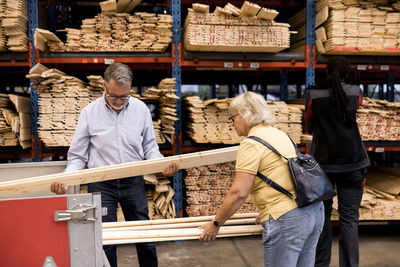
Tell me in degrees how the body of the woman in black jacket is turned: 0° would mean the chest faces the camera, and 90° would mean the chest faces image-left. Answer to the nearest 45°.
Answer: approximately 180°

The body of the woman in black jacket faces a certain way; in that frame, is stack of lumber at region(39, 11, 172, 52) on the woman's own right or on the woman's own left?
on the woman's own left

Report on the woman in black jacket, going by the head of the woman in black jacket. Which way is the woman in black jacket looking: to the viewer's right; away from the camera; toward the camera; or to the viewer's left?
away from the camera

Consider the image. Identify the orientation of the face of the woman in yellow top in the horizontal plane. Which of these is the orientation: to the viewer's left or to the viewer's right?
to the viewer's left

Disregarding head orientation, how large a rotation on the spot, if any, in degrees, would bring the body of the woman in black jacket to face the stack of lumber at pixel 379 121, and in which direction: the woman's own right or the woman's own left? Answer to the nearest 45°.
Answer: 0° — they already face it

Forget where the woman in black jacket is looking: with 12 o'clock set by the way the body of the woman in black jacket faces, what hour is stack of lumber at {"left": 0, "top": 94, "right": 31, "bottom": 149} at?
The stack of lumber is roughly at 9 o'clock from the woman in black jacket.

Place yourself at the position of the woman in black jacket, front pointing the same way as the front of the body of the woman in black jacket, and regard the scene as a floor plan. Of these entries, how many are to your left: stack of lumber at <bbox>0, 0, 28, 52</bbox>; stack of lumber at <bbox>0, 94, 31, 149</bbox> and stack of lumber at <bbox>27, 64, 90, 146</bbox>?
3

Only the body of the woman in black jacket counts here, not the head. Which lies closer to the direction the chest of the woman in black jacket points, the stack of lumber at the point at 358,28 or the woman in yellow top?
the stack of lumber

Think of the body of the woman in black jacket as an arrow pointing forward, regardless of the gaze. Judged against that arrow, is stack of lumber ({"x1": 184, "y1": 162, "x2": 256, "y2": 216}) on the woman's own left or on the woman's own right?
on the woman's own left

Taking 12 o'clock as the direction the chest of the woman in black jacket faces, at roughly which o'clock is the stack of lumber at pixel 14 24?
The stack of lumber is roughly at 9 o'clock from the woman in black jacket.

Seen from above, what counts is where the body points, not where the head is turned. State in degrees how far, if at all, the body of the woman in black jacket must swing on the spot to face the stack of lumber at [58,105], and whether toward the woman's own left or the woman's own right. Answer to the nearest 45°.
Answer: approximately 90° to the woman's own left

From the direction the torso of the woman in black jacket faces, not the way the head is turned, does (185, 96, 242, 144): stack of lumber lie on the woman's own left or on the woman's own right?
on the woman's own left

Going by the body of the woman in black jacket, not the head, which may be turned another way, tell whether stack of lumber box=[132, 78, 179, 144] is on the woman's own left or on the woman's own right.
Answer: on the woman's own left

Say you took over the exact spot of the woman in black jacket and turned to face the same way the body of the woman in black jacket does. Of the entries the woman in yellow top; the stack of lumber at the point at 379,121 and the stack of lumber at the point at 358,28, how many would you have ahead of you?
2

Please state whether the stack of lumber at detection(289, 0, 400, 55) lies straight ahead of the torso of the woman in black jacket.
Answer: yes
